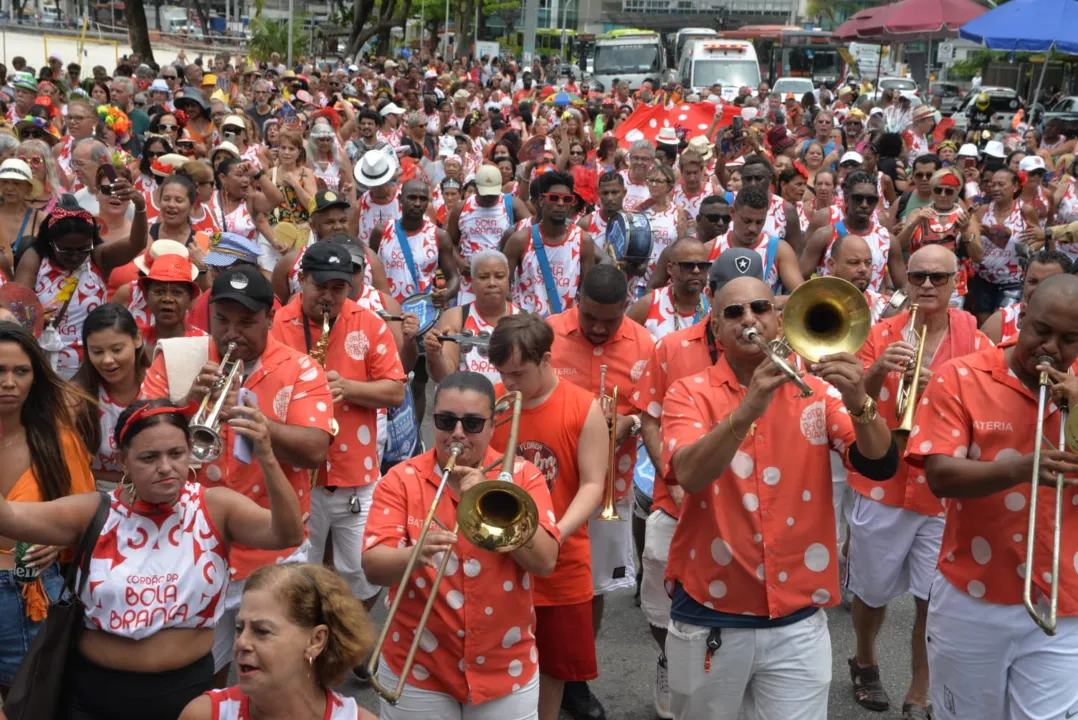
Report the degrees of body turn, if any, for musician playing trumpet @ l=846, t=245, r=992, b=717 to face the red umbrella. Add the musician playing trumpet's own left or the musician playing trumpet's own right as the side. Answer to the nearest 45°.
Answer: approximately 180°

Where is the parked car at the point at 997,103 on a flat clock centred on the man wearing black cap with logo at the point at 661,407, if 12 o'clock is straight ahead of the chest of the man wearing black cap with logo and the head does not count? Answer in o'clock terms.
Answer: The parked car is roughly at 8 o'clock from the man wearing black cap with logo.

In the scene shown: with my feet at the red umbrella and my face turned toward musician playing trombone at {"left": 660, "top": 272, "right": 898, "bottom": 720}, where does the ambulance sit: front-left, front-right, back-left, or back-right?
back-right

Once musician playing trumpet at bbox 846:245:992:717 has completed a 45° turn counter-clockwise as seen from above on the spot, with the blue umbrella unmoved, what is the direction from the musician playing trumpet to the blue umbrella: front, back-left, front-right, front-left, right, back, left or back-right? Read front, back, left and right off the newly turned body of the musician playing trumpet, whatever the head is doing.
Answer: back-left

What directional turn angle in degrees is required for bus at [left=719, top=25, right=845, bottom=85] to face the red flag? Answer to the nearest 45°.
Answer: approximately 45° to its right

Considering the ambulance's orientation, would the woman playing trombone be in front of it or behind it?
in front

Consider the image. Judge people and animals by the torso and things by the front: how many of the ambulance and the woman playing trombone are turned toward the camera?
2

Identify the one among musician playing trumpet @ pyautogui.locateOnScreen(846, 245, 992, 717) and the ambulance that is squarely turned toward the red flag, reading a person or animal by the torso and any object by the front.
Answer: the ambulance

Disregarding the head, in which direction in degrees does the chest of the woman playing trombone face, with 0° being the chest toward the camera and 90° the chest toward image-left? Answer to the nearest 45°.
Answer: approximately 0°
